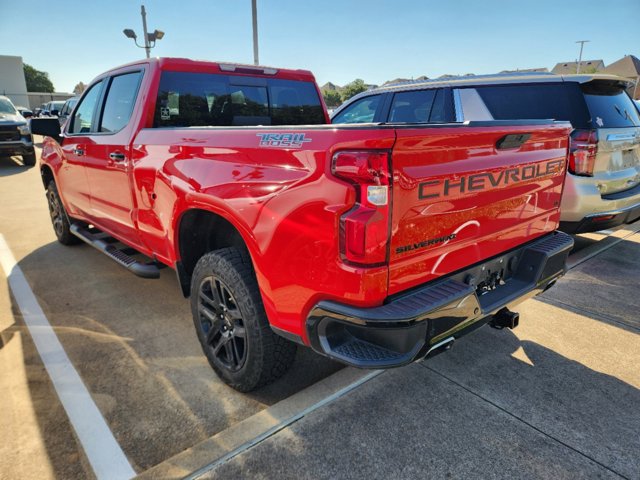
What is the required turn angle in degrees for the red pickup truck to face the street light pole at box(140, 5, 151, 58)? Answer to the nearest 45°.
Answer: approximately 45° to its right

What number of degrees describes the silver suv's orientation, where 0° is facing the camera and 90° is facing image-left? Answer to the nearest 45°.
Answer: approximately 135°

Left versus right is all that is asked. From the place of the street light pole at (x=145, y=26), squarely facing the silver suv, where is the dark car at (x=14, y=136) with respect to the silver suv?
right

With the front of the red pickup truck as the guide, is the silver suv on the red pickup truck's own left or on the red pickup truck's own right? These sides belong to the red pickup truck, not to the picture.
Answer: on the red pickup truck's own right

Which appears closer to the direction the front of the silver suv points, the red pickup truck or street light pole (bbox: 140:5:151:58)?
the street light pole

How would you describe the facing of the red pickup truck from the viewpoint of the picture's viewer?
facing away from the viewer and to the left of the viewer
